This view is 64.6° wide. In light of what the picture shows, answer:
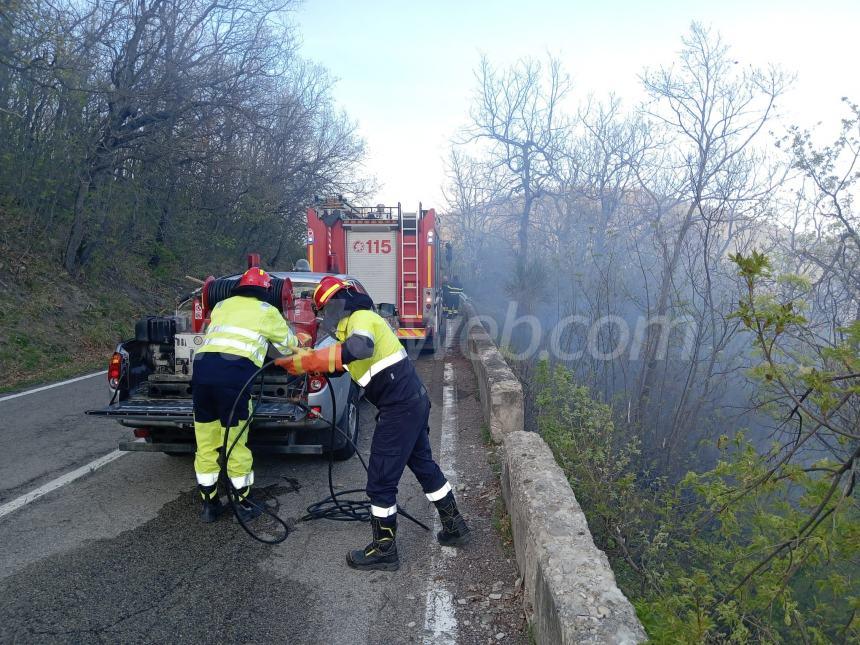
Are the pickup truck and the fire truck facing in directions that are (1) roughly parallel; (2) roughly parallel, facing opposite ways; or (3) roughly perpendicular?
roughly parallel

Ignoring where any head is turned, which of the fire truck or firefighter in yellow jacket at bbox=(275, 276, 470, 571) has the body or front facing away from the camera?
the fire truck

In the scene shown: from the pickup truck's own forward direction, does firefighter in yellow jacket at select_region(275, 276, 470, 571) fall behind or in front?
behind

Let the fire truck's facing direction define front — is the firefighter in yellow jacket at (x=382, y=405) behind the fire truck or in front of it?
behind

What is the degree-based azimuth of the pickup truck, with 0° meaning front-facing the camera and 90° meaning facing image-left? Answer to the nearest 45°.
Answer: approximately 180°

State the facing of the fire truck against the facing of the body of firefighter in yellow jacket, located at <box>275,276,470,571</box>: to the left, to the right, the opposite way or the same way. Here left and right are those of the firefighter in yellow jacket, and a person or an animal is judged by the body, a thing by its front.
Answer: to the right

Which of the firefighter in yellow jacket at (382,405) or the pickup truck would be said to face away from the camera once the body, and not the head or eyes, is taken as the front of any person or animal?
the pickup truck

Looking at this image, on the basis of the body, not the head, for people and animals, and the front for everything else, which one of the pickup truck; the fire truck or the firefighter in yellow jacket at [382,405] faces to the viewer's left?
the firefighter in yellow jacket

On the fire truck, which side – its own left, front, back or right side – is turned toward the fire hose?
back

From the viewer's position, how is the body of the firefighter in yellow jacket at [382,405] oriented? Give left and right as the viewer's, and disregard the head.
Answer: facing to the left of the viewer

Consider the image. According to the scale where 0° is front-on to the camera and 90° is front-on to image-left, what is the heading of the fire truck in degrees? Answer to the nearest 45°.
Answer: approximately 180°

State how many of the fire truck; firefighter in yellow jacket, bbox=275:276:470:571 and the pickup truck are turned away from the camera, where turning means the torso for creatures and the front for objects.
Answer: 2

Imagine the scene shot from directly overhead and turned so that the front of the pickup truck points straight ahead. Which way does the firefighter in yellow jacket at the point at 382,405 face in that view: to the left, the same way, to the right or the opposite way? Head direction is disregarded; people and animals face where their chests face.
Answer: to the left

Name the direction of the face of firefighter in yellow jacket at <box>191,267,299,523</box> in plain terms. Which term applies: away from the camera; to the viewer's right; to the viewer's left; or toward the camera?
away from the camera

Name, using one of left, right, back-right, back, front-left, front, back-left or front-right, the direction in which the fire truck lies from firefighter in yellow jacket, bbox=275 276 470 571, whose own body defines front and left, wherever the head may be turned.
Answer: right

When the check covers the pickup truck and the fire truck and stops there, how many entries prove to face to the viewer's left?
0
